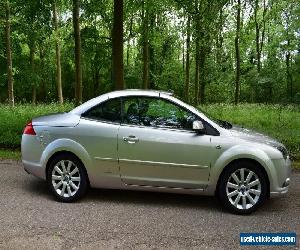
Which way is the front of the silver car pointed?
to the viewer's right
